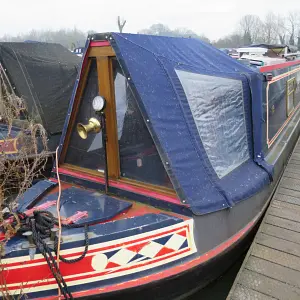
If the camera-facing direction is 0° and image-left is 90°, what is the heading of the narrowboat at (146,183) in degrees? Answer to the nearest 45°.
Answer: approximately 45°

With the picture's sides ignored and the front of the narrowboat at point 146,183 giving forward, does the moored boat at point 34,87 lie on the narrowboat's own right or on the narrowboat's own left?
on the narrowboat's own right
